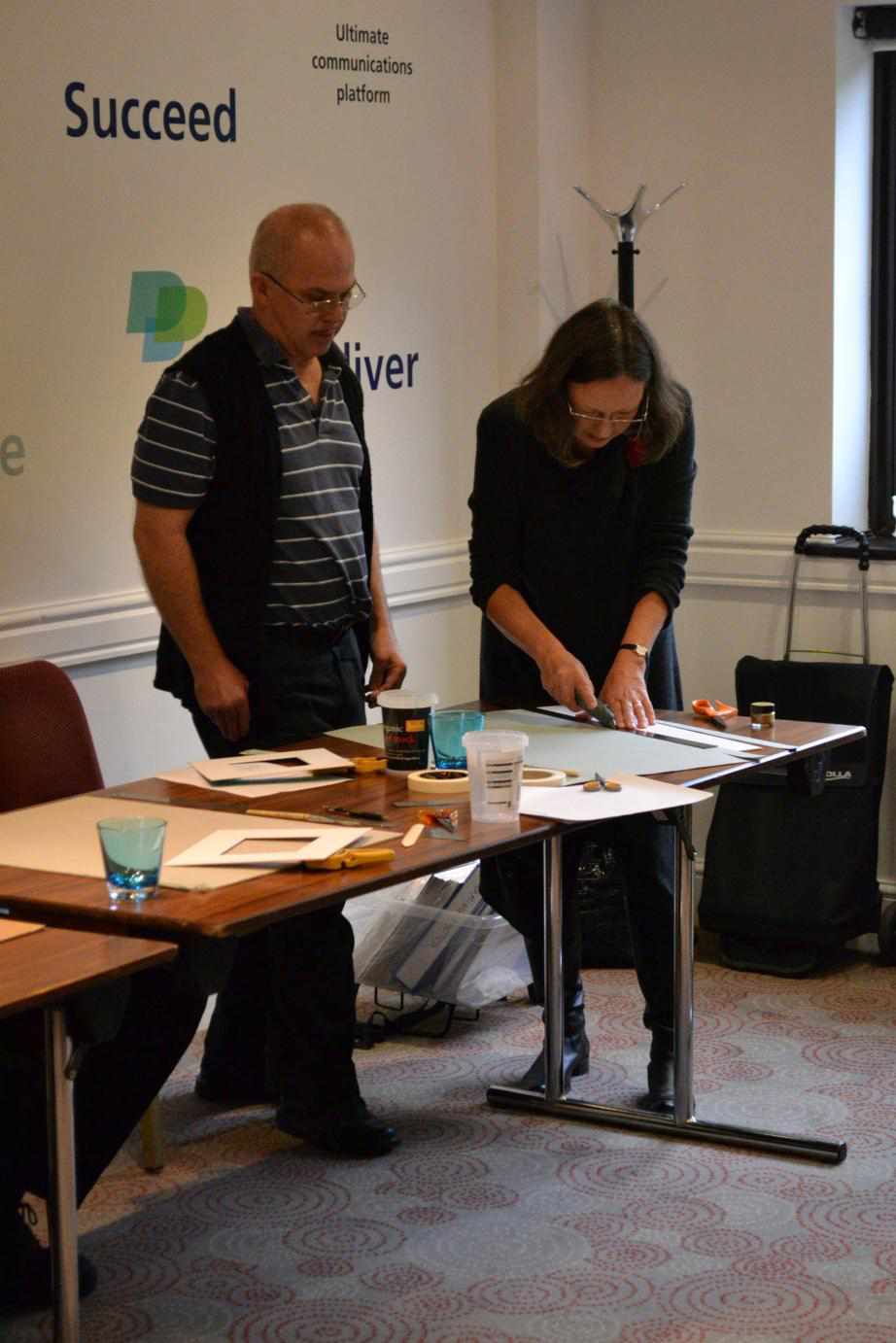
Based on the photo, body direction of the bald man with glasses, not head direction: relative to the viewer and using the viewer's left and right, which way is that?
facing the viewer and to the right of the viewer

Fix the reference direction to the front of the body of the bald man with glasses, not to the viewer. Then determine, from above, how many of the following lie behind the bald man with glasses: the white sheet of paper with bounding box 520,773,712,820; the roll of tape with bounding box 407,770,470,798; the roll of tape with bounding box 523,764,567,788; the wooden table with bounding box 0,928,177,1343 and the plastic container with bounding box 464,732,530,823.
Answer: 0

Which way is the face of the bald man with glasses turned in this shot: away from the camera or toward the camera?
toward the camera

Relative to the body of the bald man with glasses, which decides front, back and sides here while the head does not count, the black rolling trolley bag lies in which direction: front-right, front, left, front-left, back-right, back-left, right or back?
left

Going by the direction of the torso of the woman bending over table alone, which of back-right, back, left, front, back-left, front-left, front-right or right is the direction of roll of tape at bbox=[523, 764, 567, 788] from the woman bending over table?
front

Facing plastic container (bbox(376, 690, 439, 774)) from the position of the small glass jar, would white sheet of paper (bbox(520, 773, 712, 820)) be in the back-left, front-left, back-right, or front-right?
front-left

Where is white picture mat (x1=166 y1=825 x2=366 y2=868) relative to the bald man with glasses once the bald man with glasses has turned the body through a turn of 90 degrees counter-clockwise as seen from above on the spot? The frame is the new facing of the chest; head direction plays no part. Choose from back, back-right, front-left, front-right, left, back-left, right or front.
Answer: back-right

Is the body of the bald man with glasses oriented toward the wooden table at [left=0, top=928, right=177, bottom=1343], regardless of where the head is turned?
no

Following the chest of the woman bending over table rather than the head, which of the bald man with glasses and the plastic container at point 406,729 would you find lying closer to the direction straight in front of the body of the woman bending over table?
the plastic container

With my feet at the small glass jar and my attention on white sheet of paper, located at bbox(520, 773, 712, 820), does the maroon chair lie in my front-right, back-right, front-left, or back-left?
front-right

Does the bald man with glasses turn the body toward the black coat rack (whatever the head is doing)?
no

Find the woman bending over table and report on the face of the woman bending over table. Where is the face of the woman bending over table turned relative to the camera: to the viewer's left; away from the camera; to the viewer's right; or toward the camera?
toward the camera

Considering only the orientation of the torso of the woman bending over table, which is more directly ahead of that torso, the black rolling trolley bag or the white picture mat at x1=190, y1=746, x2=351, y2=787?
the white picture mat

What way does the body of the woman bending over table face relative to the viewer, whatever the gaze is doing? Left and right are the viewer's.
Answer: facing the viewer

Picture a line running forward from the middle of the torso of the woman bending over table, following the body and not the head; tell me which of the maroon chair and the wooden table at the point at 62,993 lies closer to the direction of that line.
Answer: the wooden table

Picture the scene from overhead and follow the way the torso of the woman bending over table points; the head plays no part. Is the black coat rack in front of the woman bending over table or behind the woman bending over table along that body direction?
behind

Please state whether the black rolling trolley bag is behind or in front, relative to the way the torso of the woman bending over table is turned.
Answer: behind

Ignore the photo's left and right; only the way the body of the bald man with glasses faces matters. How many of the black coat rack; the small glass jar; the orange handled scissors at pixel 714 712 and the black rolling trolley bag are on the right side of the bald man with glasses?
0

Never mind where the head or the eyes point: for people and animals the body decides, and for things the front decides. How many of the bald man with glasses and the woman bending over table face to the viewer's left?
0
